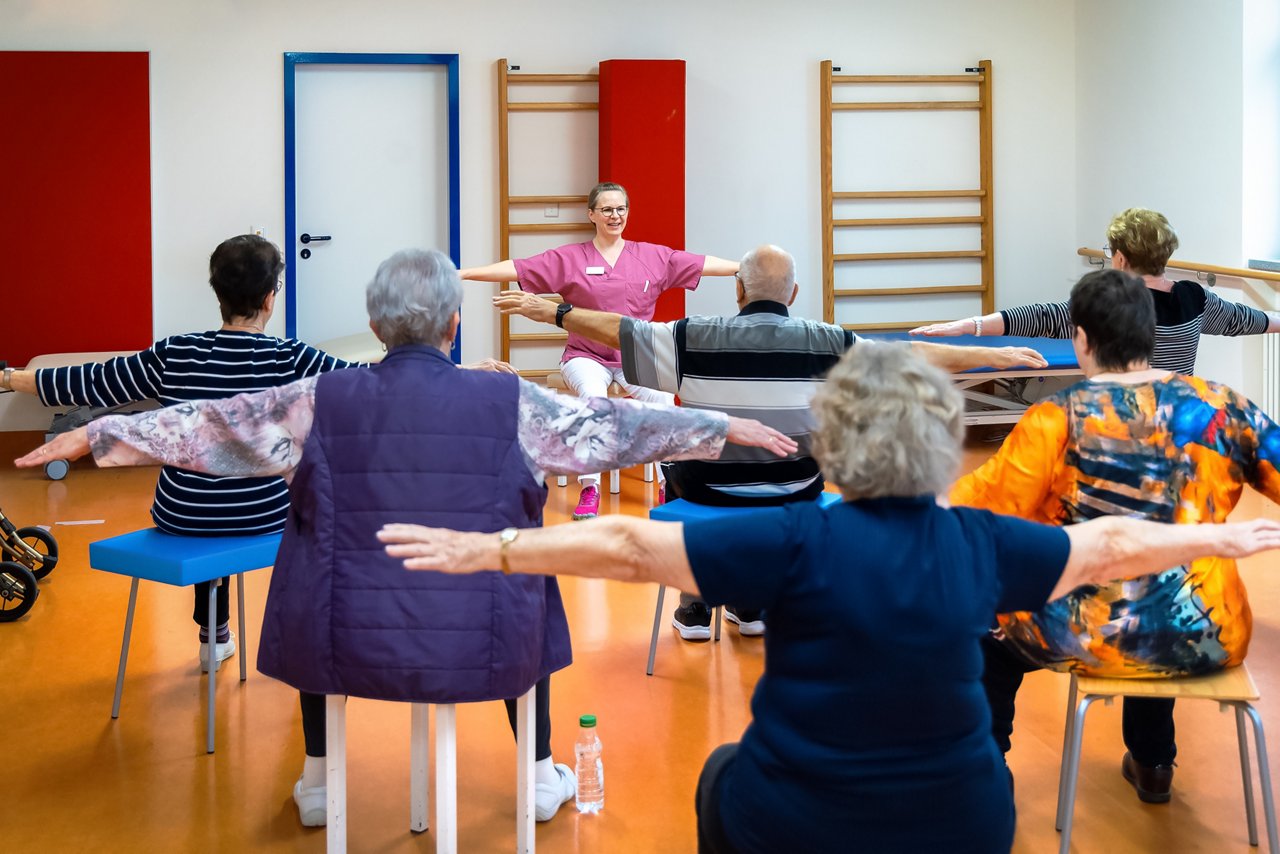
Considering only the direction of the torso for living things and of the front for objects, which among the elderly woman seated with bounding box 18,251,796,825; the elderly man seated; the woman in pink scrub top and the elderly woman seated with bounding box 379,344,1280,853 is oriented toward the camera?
the woman in pink scrub top

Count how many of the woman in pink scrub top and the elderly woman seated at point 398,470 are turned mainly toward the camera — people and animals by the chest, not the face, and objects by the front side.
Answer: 1

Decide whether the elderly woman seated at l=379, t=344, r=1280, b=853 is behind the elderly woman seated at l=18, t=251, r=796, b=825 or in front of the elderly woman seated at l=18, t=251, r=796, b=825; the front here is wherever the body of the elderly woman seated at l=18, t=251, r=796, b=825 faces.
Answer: behind

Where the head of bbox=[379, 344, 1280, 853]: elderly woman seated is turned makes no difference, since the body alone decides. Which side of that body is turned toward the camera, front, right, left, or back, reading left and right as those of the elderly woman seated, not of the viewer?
back

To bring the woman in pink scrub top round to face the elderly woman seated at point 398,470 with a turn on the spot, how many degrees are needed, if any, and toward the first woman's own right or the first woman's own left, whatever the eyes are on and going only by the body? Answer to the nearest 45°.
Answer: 0° — they already face them

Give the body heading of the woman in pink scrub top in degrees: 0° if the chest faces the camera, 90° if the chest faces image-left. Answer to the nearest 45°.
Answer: approximately 0°

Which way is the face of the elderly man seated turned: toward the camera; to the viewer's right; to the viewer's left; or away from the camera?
away from the camera

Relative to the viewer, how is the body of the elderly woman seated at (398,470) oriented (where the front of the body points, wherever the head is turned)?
away from the camera
